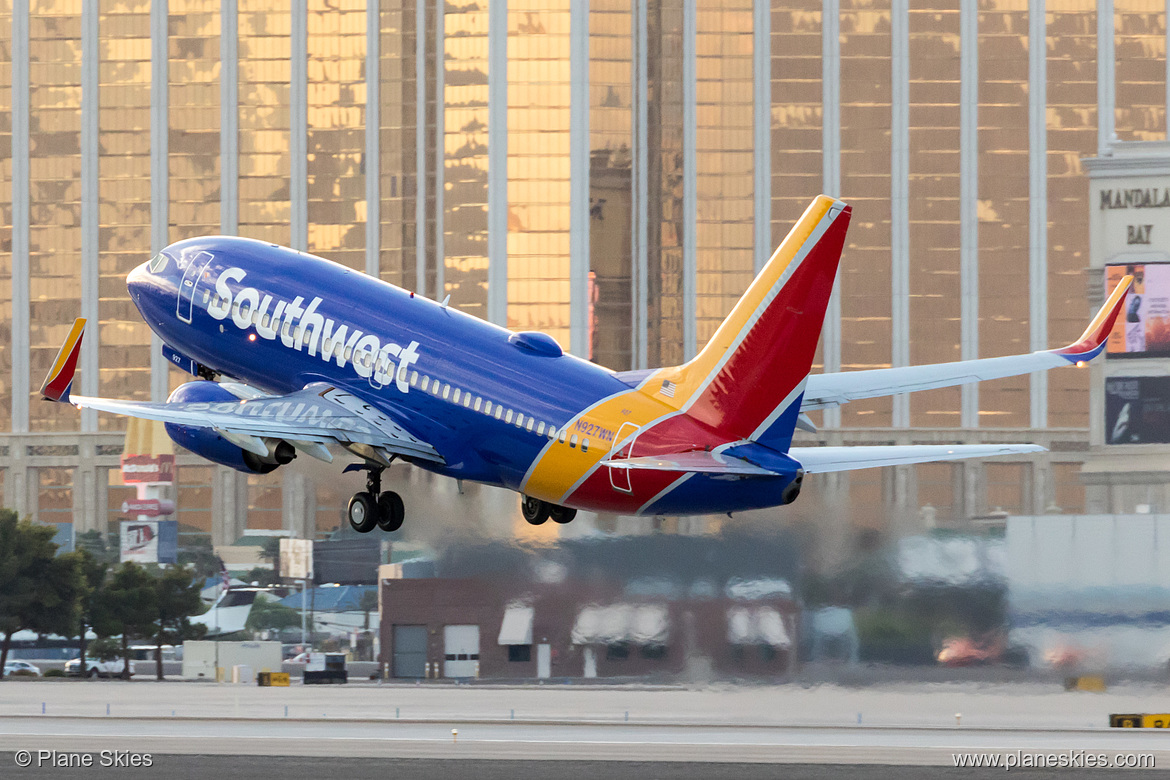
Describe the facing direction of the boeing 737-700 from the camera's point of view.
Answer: facing away from the viewer and to the left of the viewer
